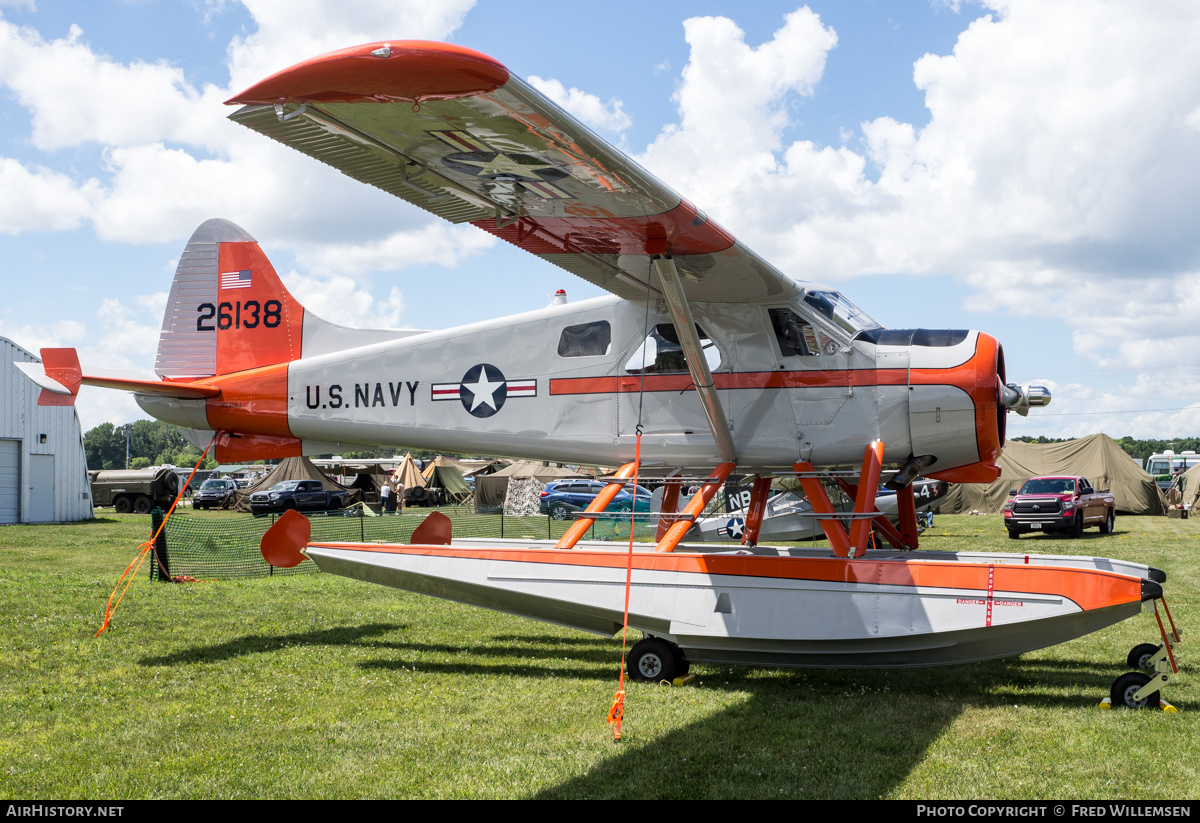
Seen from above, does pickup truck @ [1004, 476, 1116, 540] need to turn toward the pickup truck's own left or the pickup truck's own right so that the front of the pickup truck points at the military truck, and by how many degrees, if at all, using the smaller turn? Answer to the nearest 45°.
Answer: approximately 45° to the pickup truck's own right

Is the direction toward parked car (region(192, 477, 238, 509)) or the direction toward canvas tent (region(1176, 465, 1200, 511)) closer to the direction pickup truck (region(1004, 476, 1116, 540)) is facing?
the parked car

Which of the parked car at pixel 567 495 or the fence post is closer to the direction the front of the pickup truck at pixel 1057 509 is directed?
the fence post

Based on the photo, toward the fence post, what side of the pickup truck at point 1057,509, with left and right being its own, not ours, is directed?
front

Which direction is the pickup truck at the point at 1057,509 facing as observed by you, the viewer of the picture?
facing the viewer and to the left of the viewer

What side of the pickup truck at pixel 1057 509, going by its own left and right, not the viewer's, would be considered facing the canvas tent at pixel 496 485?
right

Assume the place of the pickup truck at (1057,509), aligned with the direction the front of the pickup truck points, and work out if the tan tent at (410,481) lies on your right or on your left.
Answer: on your right

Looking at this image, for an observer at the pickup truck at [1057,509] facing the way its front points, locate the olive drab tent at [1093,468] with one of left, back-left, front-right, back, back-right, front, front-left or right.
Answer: back-right

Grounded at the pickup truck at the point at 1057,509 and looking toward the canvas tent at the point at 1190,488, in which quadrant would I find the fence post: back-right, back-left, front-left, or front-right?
back-left

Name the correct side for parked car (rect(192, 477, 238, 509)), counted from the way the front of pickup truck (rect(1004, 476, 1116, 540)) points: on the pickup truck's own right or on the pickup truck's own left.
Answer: on the pickup truck's own right

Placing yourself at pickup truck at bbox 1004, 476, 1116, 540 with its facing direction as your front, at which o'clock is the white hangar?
The white hangar is roughly at 1 o'clock from the pickup truck.
